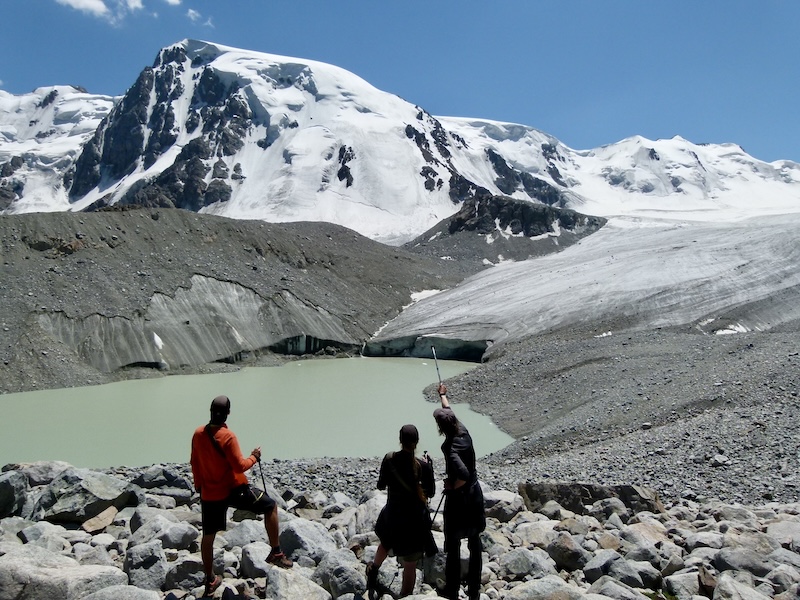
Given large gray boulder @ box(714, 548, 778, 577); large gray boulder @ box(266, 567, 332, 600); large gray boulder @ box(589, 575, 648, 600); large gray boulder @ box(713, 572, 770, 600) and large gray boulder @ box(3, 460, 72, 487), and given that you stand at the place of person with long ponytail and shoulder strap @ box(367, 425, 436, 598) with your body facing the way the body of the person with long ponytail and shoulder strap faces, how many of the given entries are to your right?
3

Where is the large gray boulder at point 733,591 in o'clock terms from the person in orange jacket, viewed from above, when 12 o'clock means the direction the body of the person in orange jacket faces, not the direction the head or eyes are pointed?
The large gray boulder is roughly at 2 o'clock from the person in orange jacket.

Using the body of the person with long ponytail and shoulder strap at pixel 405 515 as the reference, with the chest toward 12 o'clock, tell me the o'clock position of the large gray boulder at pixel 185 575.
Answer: The large gray boulder is roughly at 9 o'clock from the person with long ponytail and shoulder strap.

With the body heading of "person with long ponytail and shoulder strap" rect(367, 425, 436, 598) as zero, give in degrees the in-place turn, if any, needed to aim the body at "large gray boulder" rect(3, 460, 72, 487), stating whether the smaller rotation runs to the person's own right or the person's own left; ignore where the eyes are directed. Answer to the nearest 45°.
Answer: approximately 45° to the person's own left

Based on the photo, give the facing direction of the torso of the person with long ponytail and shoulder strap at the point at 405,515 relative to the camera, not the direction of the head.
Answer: away from the camera

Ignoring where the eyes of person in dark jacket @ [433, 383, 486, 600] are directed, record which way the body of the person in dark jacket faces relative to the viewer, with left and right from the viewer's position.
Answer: facing away from the viewer and to the left of the viewer

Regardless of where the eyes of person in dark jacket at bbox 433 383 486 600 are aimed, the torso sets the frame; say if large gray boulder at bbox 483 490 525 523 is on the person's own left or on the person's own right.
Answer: on the person's own right

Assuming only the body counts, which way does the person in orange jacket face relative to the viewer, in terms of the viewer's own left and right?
facing away from the viewer and to the right of the viewer

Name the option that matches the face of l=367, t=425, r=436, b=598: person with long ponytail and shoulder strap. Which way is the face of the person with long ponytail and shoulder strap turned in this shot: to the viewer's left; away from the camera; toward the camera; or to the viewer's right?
away from the camera

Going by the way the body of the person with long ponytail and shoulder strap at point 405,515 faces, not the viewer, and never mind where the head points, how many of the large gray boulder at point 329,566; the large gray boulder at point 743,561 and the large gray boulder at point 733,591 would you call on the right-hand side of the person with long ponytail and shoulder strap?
2
